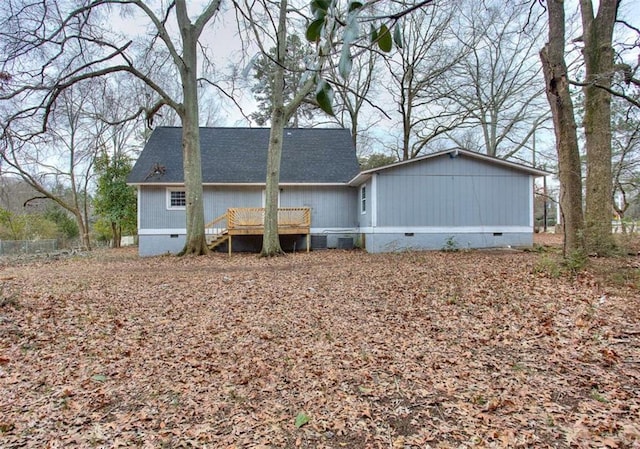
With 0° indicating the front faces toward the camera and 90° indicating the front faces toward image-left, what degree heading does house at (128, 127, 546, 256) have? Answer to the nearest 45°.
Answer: approximately 180°

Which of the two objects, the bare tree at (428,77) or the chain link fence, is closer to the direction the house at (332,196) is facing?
the bare tree

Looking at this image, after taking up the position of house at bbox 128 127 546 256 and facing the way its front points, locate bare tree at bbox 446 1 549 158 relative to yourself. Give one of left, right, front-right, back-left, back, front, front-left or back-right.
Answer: front-right

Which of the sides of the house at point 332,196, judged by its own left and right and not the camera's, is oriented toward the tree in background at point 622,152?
right

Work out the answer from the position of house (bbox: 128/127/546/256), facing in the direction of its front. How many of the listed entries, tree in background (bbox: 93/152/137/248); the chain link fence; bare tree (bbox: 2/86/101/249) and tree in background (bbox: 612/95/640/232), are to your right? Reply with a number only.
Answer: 1

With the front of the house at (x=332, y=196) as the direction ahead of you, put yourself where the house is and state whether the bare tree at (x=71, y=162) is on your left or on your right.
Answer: on your left

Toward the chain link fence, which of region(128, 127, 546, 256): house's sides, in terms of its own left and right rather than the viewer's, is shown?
left

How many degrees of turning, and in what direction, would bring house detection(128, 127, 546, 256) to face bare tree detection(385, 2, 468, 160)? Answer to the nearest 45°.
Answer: approximately 45° to its right

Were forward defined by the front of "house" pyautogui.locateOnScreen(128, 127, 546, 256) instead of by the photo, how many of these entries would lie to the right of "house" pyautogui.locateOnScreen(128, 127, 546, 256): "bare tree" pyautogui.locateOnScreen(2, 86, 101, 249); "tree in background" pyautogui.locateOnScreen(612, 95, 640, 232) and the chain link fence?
1

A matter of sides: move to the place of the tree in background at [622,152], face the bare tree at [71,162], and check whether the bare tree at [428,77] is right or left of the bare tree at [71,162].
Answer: right
